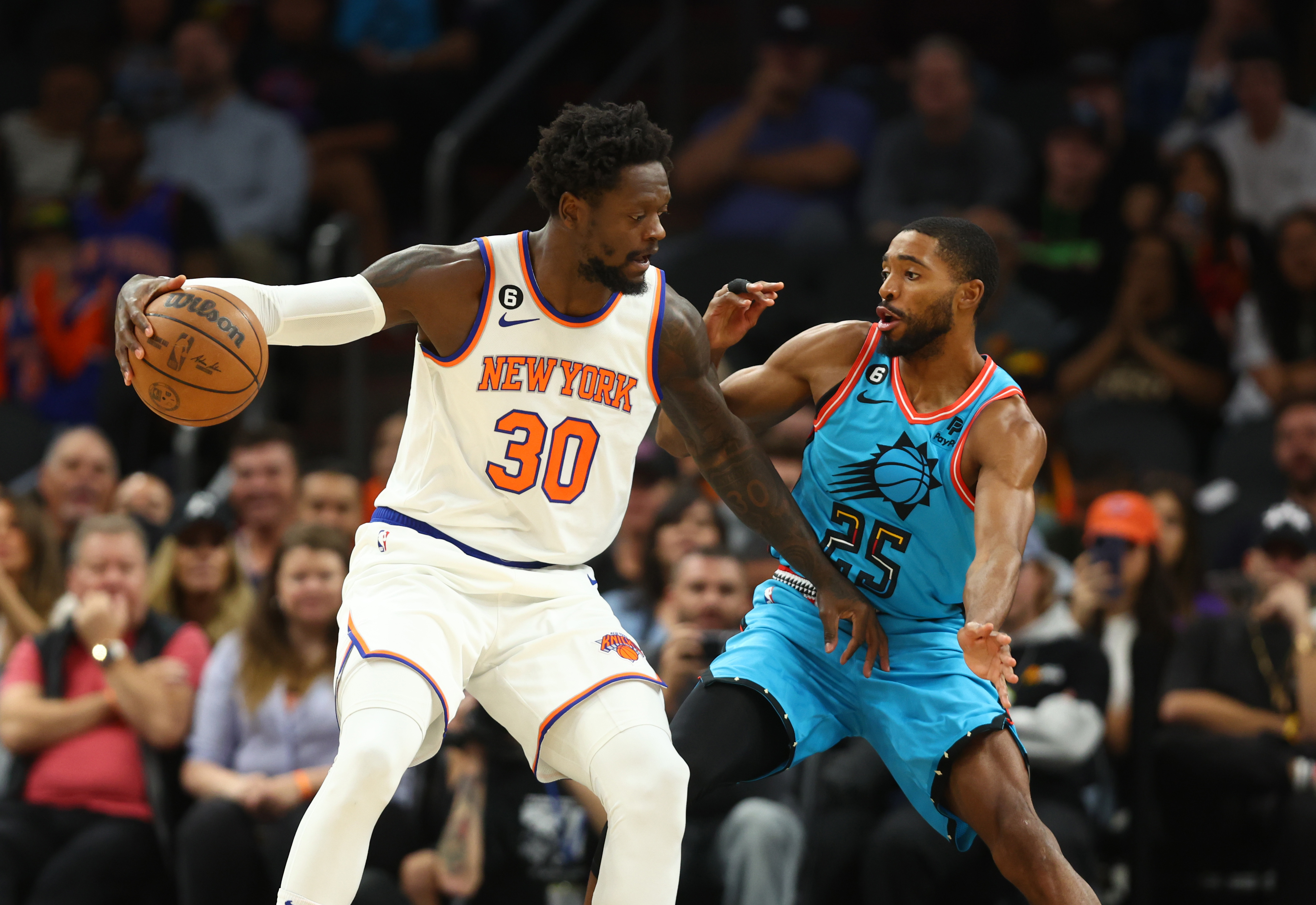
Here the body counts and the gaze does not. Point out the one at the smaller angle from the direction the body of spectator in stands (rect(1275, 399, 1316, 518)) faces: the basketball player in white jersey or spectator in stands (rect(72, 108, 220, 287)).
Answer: the basketball player in white jersey

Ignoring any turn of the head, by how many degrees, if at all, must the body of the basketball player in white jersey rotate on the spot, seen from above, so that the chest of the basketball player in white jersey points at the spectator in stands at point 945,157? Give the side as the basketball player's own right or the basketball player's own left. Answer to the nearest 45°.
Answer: approximately 135° to the basketball player's own left

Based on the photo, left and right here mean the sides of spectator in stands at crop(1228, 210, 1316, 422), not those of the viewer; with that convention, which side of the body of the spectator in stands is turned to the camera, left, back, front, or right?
front

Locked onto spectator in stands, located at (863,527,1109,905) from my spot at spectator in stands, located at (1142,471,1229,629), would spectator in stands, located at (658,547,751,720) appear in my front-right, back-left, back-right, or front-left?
front-right

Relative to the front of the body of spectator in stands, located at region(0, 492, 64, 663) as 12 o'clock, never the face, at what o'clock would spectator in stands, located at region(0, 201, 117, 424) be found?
spectator in stands, located at region(0, 201, 117, 424) is roughly at 6 o'clock from spectator in stands, located at region(0, 492, 64, 663).

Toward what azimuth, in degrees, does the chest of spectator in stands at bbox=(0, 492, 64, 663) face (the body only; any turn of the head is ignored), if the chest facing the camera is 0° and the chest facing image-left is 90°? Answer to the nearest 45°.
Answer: approximately 0°

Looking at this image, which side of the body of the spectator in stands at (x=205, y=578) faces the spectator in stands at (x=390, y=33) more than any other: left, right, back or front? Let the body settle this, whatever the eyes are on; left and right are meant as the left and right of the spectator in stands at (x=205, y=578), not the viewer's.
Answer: back

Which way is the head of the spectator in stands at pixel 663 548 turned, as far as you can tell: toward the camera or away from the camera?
toward the camera

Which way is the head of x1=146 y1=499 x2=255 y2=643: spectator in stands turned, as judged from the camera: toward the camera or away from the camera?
toward the camera

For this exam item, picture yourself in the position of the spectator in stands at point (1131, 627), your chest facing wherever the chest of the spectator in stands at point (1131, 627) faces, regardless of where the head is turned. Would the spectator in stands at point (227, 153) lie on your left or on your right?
on your right

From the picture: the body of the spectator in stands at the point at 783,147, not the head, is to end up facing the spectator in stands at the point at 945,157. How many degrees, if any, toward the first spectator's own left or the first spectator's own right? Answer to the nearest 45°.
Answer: approximately 90° to the first spectator's own left

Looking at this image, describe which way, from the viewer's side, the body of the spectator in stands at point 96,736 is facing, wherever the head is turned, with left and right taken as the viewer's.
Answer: facing the viewer

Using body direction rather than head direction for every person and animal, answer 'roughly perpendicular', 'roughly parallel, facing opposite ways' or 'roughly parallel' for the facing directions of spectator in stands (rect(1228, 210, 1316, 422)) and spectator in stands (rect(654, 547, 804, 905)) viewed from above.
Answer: roughly parallel

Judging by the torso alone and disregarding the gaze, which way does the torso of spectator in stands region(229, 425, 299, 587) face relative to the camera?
toward the camera

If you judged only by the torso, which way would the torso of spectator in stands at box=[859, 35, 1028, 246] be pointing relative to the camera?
toward the camera
